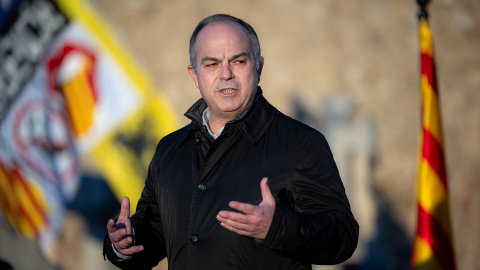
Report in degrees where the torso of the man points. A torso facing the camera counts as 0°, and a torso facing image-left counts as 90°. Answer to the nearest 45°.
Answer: approximately 45°

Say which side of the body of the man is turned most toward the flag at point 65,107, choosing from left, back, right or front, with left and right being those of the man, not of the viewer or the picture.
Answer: right

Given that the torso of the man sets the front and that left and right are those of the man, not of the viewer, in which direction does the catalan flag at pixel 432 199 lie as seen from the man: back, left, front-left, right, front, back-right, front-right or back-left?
back

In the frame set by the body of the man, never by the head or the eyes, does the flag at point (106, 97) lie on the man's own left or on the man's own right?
on the man's own right
